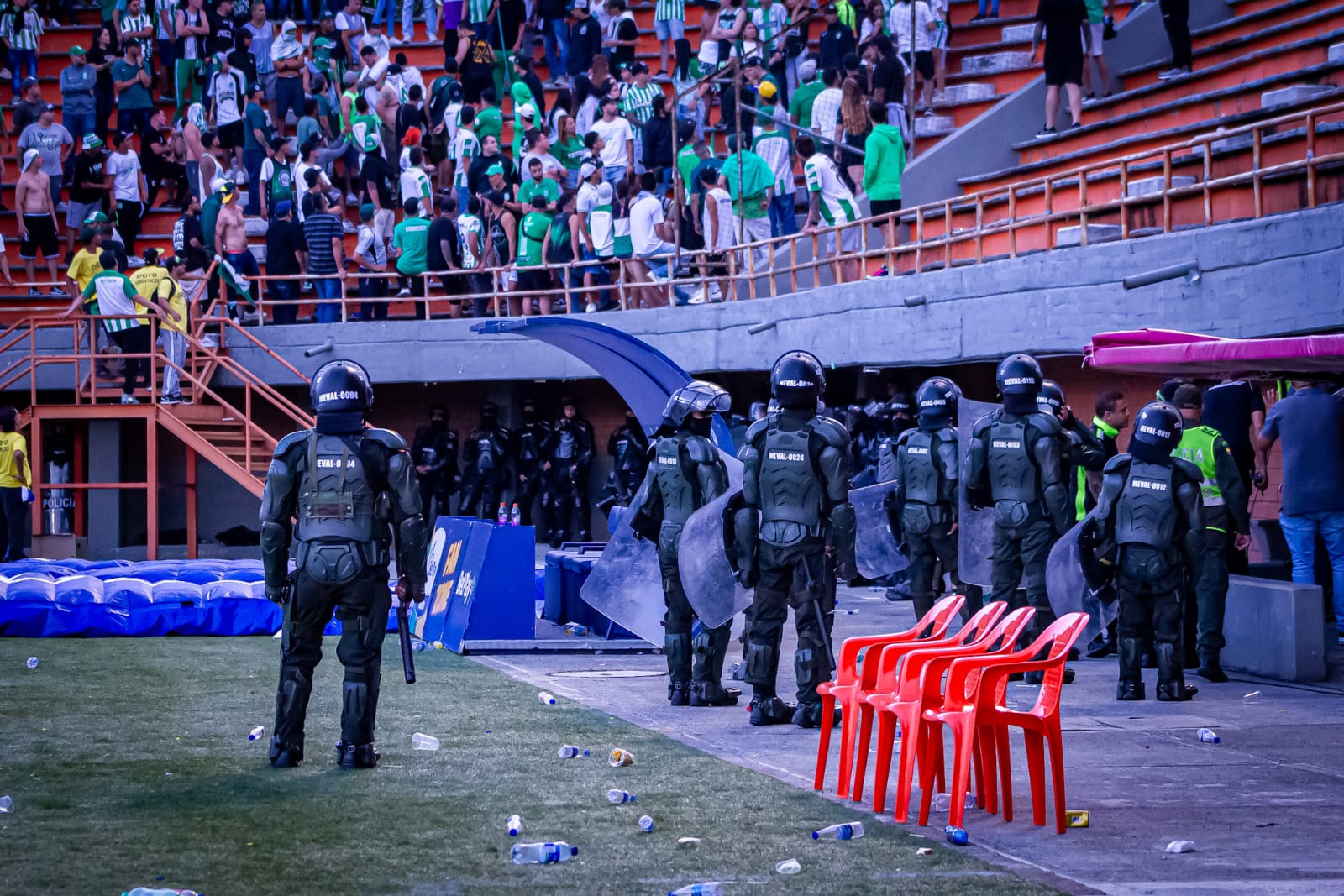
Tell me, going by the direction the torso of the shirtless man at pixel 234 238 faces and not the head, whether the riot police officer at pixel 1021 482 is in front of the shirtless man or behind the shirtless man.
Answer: in front

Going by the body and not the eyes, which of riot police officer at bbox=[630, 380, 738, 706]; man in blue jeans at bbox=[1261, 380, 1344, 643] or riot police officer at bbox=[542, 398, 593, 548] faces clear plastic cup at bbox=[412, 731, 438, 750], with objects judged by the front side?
riot police officer at bbox=[542, 398, 593, 548]

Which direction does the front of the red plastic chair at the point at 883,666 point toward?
to the viewer's left

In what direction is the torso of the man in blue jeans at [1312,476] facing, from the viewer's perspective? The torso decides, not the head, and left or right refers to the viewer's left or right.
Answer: facing away from the viewer

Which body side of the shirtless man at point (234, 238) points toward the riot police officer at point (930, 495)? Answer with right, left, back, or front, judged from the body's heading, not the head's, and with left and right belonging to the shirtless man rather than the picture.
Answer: front

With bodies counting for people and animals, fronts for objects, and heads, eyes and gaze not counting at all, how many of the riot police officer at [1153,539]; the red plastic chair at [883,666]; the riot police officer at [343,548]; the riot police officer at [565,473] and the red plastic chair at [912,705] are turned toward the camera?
1

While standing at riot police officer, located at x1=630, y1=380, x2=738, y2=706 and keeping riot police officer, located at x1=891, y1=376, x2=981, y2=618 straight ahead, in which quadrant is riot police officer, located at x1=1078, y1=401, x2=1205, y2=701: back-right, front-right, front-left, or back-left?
front-right

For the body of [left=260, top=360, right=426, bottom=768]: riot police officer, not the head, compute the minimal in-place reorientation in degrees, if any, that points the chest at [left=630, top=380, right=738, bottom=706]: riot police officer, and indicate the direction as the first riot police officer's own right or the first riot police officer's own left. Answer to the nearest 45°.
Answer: approximately 45° to the first riot police officer's own right

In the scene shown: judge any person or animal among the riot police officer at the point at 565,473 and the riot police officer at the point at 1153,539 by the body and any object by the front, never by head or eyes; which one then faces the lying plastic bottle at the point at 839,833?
the riot police officer at the point at 565,473

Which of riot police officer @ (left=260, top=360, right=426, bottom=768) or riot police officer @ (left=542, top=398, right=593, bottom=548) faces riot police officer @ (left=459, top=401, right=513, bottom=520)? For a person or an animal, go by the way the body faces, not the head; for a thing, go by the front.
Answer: riot police officer @ (left=260, top=360, right=426, bottom=768)

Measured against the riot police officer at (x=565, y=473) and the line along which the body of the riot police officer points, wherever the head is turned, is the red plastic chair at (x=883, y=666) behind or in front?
in front

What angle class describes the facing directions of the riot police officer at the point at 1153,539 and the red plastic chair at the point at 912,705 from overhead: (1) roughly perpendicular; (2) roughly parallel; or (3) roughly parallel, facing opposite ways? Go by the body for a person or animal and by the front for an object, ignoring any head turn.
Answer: roughly perpendicular

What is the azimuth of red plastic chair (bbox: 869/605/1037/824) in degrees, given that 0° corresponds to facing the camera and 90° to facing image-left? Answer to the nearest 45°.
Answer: approximately 90°

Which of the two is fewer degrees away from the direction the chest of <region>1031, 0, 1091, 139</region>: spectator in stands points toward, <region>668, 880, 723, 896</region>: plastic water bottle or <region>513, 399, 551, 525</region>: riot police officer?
the plastic water bottle

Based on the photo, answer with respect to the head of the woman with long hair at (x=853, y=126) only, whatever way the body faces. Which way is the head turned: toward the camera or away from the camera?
away from the camera

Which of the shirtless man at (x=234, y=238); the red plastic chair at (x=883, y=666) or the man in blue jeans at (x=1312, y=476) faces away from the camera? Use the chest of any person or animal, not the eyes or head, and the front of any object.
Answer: the man in blue jeans

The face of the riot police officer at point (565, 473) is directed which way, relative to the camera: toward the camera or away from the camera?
toward the camera

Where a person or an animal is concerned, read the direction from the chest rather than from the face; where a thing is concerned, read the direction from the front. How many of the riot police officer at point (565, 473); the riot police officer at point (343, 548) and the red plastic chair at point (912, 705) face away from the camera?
1

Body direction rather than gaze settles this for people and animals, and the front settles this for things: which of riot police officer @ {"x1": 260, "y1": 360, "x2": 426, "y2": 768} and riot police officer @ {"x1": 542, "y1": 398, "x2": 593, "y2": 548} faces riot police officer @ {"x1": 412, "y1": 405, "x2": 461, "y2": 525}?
riot police officer @ {"x1": 260, "y1": 360, "x2": 426, "y2": 768}

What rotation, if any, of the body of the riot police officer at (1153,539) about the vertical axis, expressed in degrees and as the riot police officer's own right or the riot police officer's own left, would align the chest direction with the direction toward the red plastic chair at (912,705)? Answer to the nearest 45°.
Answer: approximately 180°
